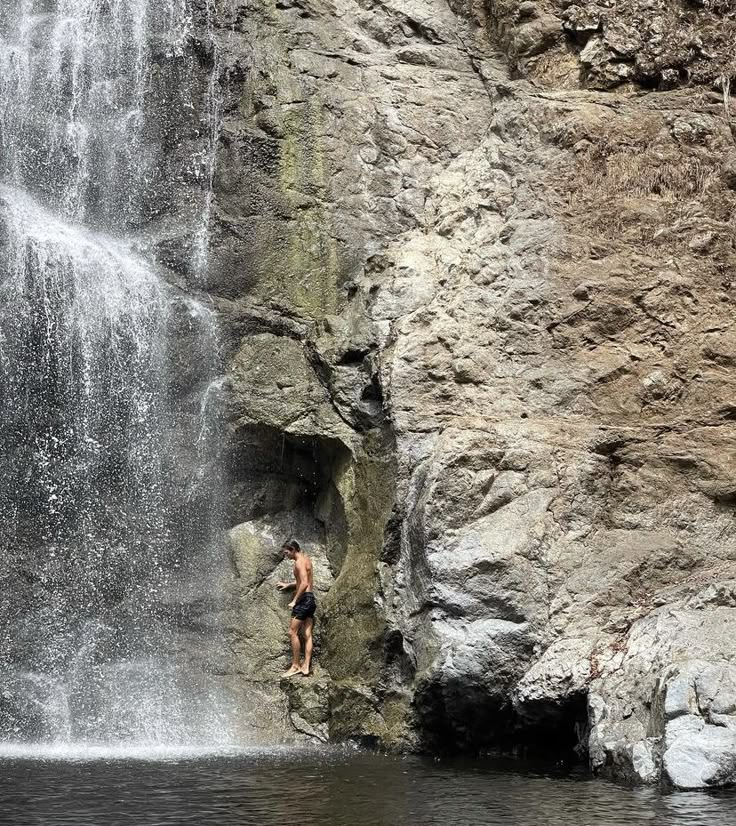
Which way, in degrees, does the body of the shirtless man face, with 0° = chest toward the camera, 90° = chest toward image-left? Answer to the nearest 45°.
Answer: approximately 90°
